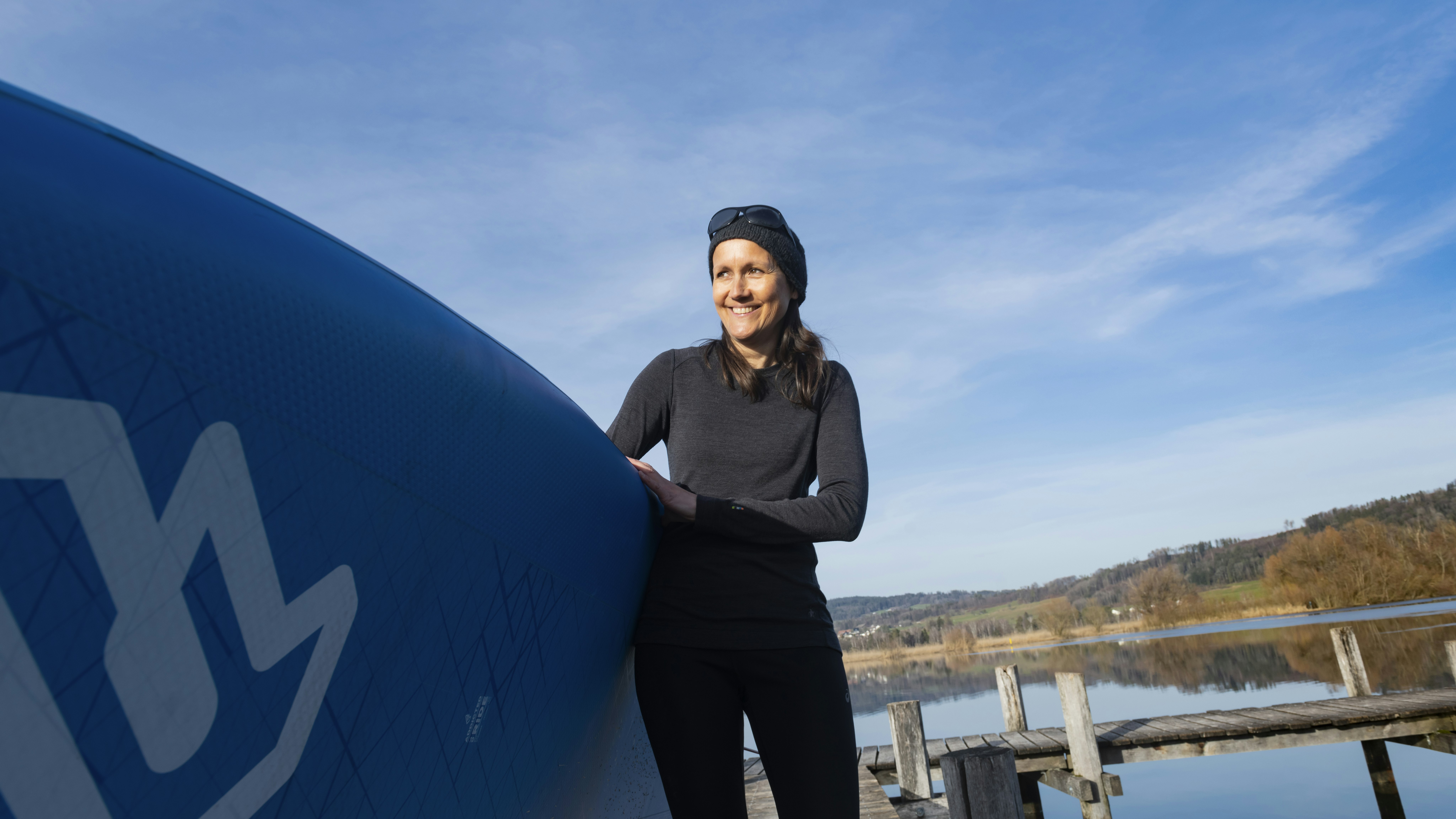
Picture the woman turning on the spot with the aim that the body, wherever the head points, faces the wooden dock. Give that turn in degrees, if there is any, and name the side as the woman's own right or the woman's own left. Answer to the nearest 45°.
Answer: approximately 135° to the woman's own left

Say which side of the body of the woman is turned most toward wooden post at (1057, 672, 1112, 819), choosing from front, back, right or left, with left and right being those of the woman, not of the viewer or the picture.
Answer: back

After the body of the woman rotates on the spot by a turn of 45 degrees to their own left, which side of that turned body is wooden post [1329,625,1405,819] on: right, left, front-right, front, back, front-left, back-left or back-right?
left

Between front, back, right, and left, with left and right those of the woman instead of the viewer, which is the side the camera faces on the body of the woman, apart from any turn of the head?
front

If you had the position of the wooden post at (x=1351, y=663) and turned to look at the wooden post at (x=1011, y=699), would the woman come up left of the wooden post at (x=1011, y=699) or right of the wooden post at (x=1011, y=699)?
left

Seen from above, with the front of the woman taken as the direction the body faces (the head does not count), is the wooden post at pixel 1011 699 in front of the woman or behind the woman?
behind
